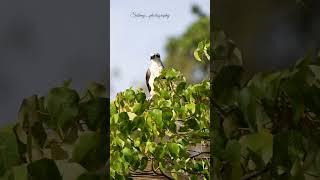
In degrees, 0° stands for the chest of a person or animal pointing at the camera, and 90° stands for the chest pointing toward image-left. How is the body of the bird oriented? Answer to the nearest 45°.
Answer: approximately 315°
